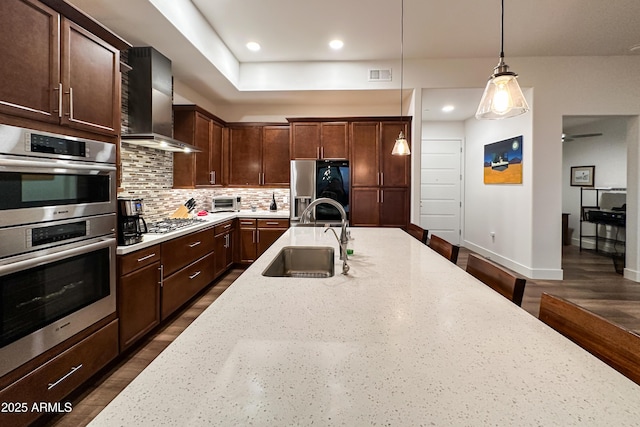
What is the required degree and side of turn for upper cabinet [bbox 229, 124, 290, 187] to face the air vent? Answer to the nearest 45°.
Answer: approximately 45° to its left

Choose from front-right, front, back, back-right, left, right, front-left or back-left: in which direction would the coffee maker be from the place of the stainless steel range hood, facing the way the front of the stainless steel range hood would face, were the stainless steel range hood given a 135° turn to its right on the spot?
left

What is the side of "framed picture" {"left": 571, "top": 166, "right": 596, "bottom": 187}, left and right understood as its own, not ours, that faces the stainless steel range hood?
front

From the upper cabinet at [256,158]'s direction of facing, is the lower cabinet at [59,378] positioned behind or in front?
in front

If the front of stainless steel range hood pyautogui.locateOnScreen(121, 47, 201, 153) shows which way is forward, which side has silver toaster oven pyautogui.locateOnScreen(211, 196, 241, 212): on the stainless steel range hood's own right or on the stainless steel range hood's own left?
on the stainless steel range hood's own left

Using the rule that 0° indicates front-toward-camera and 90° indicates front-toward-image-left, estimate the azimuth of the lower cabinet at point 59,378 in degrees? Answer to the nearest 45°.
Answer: approximately 315°

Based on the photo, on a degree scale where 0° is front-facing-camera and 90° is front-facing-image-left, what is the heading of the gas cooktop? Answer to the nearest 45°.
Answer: approximately 315°

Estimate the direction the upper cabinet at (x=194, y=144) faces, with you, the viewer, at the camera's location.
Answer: facing the viewer and to the right of the viewer
